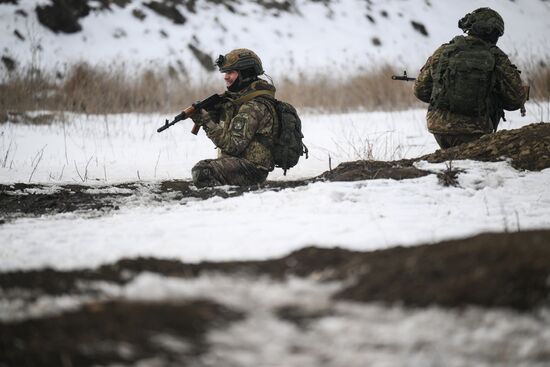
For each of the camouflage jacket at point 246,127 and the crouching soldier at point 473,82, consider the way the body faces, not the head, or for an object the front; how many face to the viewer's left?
1

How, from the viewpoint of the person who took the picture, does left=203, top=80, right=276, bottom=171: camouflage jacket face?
facing to the left of the viewer

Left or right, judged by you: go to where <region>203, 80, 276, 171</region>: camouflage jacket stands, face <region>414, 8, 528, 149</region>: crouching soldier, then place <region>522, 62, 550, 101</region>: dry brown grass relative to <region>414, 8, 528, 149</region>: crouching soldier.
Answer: left

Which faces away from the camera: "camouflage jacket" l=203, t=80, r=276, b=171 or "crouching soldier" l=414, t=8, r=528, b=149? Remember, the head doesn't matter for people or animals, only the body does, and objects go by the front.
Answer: the crouching soldier

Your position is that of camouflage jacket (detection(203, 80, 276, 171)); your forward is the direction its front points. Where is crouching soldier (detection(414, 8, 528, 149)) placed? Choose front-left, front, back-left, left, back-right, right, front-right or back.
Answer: back

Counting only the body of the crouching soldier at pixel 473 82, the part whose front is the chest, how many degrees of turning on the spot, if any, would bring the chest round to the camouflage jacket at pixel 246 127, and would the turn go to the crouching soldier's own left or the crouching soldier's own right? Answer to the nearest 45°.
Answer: approximately 135° to the crouching soldier's own left

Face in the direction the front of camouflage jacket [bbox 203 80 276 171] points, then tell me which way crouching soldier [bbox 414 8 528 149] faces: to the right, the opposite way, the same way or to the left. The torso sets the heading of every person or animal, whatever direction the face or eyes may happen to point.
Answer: to the right

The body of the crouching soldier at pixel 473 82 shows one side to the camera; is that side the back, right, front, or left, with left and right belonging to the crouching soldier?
back
